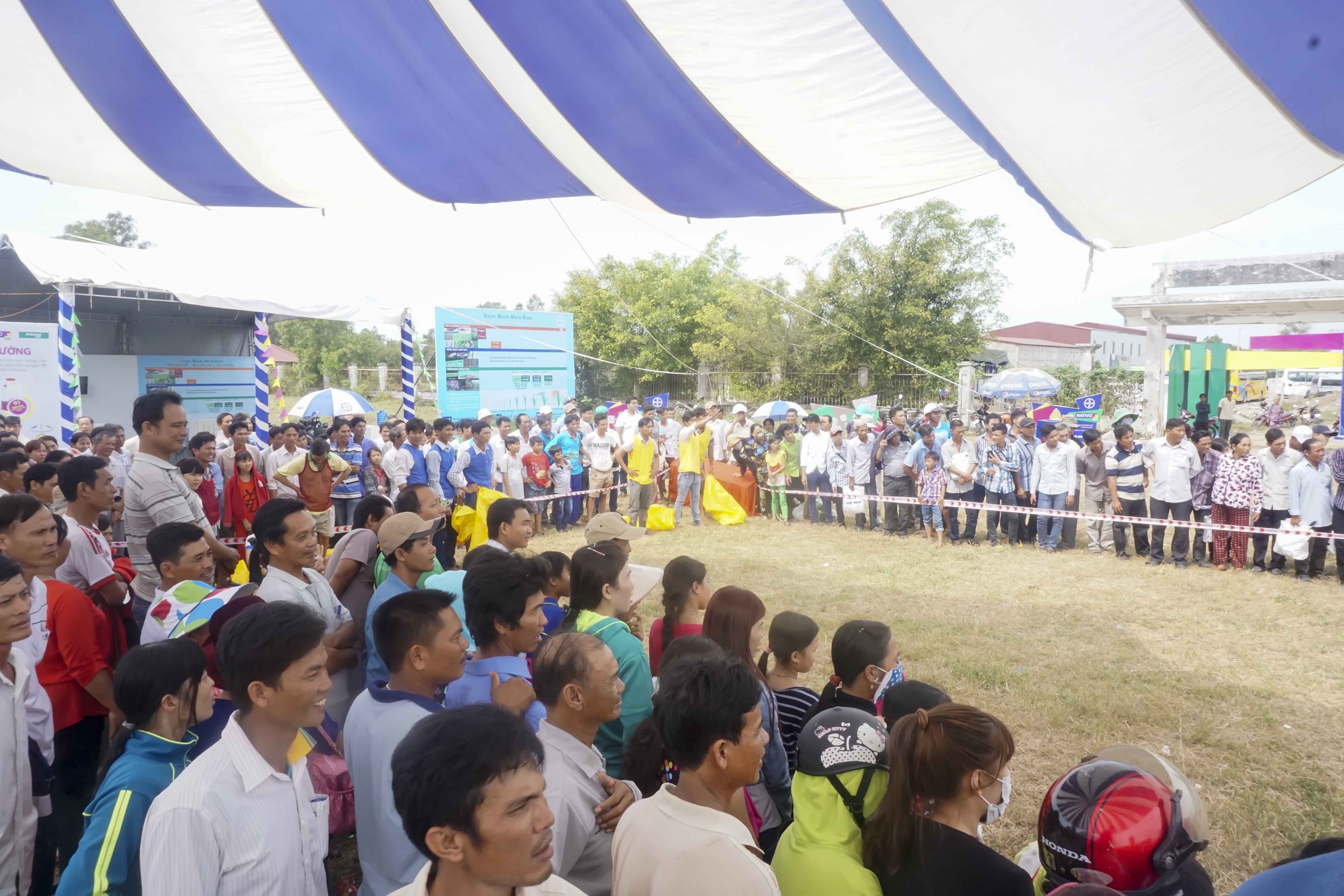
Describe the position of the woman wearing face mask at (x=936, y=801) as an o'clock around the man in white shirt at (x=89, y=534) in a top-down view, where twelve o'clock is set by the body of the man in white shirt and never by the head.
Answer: The woman wearing face mask is roughly at 2 o'clock from the man in white shirt.

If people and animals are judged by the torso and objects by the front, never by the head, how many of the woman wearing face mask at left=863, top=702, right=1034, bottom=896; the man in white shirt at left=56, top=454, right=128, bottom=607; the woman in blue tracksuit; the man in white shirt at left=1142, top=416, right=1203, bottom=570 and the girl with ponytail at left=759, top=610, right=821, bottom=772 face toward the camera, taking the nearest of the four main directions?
1

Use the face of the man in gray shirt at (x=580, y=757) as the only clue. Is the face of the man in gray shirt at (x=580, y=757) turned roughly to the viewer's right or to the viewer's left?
to the viewer's right

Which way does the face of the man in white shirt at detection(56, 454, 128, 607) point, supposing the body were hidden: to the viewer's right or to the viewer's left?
to the viewer's right

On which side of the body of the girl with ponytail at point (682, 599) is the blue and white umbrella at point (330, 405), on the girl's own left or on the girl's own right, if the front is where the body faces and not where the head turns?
on the girl's own left

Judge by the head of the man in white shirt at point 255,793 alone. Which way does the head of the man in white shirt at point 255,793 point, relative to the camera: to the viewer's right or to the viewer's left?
to the viewer's right

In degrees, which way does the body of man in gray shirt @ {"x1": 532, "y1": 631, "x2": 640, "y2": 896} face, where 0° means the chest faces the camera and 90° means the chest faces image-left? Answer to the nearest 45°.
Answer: approximately 270°

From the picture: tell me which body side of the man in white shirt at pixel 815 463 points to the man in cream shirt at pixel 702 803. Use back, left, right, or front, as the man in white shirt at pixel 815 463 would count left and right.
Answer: front

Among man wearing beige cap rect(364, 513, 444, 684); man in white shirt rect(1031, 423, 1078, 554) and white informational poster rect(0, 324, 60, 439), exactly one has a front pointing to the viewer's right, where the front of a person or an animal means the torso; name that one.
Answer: the man wearing beige cap

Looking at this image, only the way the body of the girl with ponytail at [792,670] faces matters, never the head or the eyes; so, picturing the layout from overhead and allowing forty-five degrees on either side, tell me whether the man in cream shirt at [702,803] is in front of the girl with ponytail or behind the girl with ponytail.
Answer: behind

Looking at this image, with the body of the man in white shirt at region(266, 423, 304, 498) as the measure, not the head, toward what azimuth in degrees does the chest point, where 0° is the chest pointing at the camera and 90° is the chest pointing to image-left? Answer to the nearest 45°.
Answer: approximately 315°

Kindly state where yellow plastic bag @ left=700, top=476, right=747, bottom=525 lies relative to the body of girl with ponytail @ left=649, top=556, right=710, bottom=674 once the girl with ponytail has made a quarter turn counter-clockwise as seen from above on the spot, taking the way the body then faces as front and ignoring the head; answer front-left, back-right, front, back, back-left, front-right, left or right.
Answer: front-right

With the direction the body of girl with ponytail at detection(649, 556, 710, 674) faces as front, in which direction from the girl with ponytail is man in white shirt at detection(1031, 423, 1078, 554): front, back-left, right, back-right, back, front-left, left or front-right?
front

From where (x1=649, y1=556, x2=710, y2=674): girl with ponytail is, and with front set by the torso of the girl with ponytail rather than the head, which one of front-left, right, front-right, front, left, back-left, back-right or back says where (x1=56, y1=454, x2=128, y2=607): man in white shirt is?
back-left

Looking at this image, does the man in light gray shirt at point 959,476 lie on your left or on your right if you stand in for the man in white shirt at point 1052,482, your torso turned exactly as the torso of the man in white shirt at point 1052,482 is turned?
on your right

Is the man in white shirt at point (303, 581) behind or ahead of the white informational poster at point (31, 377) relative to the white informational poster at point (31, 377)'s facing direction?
ahead

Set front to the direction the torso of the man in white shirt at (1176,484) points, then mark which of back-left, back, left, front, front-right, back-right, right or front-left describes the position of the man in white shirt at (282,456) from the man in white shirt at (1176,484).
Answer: front-right

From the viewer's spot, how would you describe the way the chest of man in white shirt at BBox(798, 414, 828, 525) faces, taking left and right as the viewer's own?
facing the viewer
